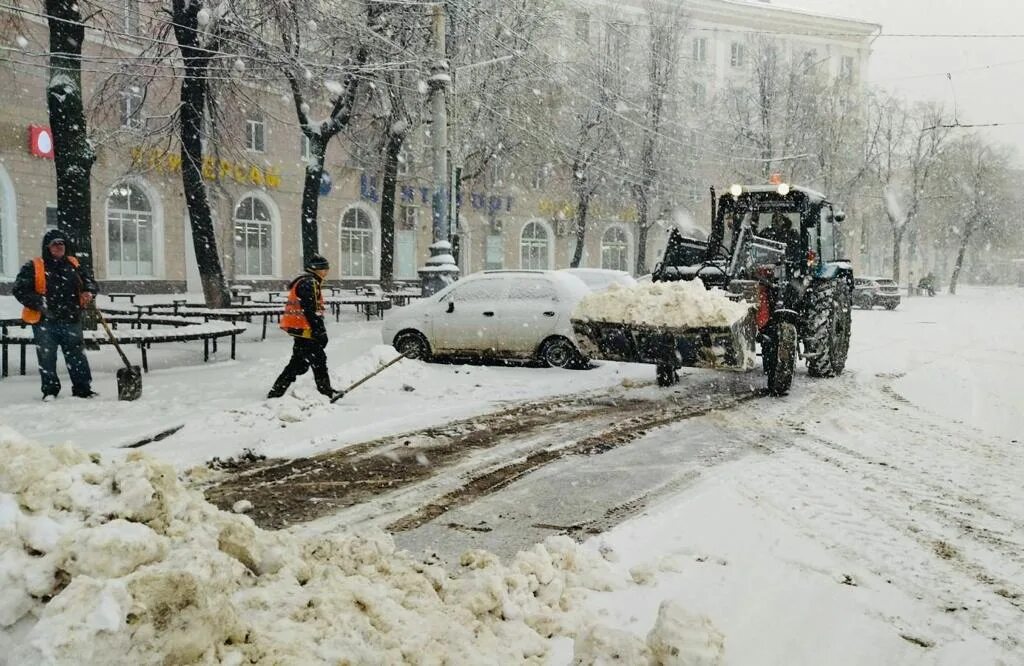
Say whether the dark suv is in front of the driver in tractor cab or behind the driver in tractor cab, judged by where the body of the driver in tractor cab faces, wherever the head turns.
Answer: behind

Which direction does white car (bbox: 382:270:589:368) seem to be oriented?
to the viewer's left

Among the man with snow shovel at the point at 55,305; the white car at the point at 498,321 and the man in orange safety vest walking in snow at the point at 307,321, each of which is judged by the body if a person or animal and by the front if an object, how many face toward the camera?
1

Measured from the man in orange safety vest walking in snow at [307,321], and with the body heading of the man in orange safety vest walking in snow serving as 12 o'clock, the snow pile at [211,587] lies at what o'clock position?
The snow pile is roughly at 3 o'clock from the man in orange safety vest walking in snow.

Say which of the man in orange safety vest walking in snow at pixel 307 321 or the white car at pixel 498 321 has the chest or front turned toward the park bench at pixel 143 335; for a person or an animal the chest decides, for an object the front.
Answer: the white car

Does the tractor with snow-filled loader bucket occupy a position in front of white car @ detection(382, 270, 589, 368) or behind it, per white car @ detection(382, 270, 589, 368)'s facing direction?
behind

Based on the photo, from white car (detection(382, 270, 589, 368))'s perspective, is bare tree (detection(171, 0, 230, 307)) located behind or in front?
in front

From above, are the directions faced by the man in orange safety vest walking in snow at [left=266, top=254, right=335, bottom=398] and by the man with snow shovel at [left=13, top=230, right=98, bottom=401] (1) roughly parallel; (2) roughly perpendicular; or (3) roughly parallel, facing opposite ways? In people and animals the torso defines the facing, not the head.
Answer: roughly perpendicular

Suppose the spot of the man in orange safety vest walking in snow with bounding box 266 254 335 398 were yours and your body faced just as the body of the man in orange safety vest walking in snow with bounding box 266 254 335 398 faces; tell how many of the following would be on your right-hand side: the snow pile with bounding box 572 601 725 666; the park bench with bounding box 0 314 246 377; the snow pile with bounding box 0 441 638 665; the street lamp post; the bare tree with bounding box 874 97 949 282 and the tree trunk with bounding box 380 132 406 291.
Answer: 2

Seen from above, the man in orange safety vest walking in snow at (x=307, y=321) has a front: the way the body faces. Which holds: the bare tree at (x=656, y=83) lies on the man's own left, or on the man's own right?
on the man's own left

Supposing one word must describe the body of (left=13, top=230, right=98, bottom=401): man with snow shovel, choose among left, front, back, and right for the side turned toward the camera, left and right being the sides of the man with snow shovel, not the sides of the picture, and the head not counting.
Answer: front

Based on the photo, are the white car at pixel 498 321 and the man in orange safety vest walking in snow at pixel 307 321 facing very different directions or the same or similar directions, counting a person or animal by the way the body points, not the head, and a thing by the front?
very different directions

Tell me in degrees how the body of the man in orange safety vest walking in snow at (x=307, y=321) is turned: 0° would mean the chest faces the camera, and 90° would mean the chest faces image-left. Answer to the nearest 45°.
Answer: approximately 270°

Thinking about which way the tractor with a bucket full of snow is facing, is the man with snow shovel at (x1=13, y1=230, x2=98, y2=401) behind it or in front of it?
in front
